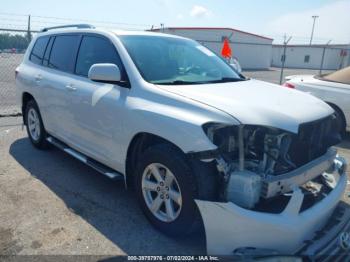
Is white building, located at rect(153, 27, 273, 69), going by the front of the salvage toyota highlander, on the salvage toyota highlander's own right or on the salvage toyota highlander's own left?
on the salvage toyota highlander's own left

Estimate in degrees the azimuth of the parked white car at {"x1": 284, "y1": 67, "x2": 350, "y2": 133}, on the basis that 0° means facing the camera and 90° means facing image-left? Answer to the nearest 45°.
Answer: approximately 315°

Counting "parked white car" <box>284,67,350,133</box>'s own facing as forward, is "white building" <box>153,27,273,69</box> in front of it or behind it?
behind

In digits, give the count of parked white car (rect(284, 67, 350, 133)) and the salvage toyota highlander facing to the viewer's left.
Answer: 0

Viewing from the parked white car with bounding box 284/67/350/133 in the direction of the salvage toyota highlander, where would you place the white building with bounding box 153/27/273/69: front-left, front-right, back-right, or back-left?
back-right

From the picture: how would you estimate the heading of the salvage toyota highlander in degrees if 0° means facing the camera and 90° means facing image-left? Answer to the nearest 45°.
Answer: approximately 315°

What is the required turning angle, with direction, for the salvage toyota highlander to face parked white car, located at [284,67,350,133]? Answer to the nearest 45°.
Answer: approximately 90° to its left

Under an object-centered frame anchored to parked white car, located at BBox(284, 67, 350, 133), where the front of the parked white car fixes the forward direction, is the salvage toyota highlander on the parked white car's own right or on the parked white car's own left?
on the parked white car's own right
